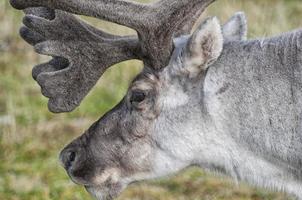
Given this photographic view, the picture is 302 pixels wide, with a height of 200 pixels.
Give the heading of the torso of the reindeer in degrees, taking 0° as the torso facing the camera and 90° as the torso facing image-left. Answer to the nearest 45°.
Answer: approximately 90°
